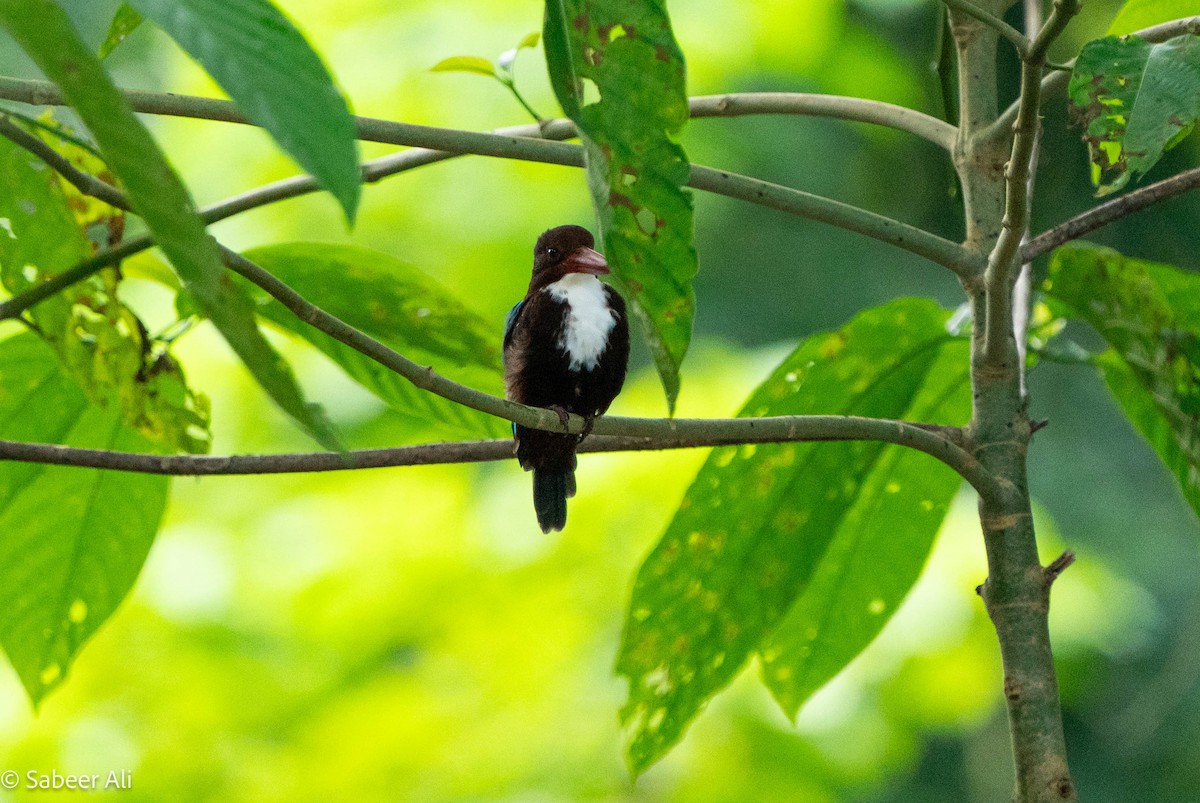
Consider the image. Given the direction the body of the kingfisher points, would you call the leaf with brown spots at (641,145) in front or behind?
in front

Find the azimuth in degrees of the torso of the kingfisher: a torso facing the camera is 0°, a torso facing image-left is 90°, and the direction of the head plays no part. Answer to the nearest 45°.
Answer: approximately 315°

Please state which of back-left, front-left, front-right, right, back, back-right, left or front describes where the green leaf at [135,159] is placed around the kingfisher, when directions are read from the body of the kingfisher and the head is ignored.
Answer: front-right
